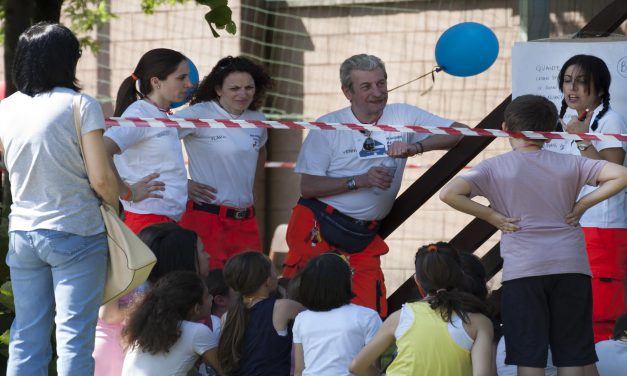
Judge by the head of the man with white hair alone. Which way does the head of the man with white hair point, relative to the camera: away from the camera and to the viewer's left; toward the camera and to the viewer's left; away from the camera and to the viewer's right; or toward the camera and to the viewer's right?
toward the camera and to the viewer's right

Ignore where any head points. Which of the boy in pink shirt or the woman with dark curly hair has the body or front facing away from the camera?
the boy in pink shirt

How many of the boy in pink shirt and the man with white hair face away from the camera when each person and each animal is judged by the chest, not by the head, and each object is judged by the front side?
1

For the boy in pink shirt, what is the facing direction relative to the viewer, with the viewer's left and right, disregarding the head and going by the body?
facing away from the viewer

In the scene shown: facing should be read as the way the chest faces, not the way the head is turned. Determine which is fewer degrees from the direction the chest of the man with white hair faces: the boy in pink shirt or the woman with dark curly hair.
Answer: the boy in pink shirt
